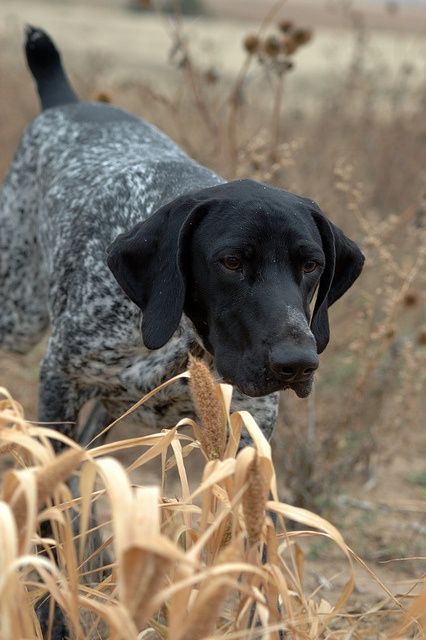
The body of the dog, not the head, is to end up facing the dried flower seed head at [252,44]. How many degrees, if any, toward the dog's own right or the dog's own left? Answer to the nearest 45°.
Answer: approximately 135° to the dog's own left

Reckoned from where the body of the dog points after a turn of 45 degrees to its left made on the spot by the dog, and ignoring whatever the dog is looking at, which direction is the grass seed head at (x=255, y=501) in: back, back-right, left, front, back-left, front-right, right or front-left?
right

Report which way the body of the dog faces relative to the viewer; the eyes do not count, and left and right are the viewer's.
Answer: facing the viewer and to the right of the viewer
